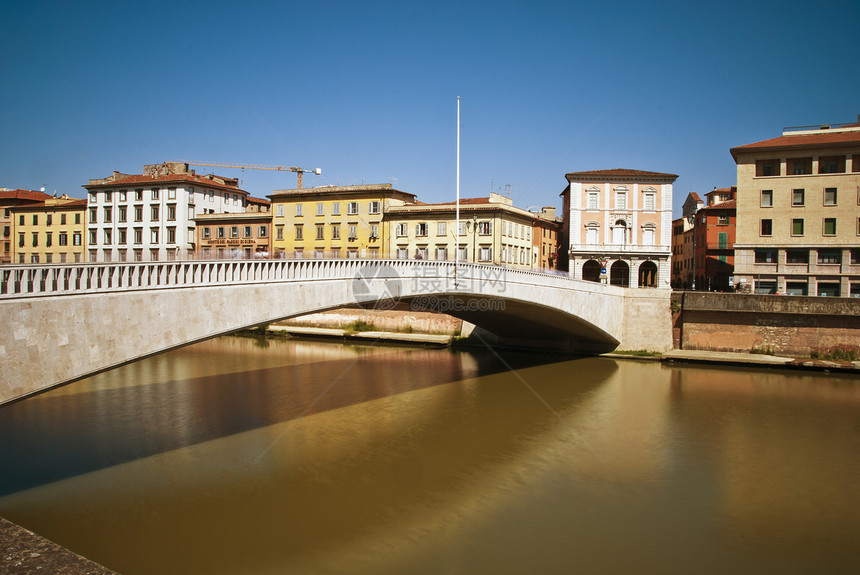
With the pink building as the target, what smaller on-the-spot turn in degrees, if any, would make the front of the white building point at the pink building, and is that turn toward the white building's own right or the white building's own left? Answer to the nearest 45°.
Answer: approximately 90° to the white building's own left

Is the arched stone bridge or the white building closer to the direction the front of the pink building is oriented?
the arched stone bridge

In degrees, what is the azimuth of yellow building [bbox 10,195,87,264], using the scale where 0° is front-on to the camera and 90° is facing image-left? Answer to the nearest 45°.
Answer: approximately 0°

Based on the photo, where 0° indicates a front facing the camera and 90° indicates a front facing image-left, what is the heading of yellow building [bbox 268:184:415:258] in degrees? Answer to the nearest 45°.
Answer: approximately 0°

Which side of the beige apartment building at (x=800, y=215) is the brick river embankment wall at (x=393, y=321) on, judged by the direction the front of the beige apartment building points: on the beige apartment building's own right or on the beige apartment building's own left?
on the beige apartment building's own right

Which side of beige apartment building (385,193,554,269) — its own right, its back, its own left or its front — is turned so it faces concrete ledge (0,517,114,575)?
front

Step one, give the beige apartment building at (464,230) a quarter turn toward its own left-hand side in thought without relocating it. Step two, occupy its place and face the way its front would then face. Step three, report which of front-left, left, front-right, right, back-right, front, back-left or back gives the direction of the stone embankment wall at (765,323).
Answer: front-right

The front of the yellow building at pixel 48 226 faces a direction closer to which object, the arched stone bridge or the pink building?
the arched stone bridge

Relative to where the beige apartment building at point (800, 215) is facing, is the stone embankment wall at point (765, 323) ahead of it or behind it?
ahead

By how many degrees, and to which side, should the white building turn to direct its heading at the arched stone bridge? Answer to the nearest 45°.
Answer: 0° — it already faces it

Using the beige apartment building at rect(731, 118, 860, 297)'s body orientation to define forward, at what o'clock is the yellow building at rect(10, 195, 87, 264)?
The yellow building is roughly at 2 o'clock from the beige apartment building.
